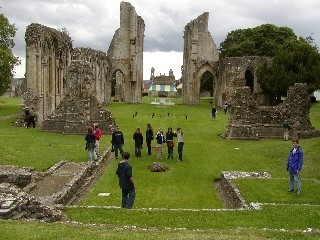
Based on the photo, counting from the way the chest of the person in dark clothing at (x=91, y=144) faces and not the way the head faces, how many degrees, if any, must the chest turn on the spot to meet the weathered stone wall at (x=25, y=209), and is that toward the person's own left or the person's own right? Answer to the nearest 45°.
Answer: approximately 180°

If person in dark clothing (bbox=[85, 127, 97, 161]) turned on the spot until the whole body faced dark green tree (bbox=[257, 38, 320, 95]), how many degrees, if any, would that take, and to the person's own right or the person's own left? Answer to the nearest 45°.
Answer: approximately 45° to the person's own right

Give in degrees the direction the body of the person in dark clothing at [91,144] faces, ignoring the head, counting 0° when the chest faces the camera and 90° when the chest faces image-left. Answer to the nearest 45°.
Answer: approximately 180°

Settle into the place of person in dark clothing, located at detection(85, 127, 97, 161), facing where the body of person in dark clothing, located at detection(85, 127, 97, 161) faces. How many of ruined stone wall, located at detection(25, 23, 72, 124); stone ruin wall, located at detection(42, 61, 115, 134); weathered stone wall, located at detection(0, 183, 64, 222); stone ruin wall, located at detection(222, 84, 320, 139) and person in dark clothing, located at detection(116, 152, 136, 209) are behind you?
2

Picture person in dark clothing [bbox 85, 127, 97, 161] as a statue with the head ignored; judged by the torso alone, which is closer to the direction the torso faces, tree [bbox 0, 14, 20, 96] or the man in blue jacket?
the tree

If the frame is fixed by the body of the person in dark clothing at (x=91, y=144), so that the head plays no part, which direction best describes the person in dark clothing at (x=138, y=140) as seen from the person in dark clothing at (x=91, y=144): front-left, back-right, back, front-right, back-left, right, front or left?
front-right

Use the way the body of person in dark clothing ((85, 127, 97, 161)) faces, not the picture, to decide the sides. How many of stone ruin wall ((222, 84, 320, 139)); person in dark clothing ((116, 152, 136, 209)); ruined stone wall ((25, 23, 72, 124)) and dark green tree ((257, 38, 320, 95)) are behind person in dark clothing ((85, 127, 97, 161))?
1

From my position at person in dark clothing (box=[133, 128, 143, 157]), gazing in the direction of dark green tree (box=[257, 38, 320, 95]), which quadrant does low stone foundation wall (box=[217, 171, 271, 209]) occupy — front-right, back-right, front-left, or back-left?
back-right

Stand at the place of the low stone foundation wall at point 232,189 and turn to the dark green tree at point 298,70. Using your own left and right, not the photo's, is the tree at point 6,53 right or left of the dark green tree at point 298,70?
left
